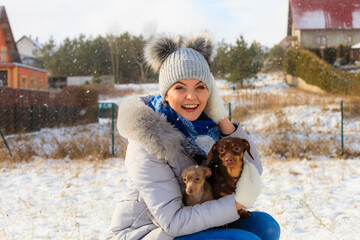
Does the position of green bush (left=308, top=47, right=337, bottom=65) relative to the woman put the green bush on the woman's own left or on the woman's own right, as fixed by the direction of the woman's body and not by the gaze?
on the woman's own left

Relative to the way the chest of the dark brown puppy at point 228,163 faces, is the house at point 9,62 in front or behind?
behind

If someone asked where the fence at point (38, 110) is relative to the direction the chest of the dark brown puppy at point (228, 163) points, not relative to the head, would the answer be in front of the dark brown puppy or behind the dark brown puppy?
behind

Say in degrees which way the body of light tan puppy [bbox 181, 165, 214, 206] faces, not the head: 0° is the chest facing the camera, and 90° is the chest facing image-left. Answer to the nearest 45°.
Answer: approximately 45°

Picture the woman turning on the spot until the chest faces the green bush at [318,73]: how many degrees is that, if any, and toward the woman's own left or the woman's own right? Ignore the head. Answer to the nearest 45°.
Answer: approximately 135° to the woman's own left

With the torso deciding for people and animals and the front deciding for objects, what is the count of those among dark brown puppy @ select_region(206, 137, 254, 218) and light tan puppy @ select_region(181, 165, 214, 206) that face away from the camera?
0

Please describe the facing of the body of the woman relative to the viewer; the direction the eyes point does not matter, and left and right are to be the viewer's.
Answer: facing the viewer and to the right of the viewer

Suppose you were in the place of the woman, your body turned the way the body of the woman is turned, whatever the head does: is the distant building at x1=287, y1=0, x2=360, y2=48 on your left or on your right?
on your left
